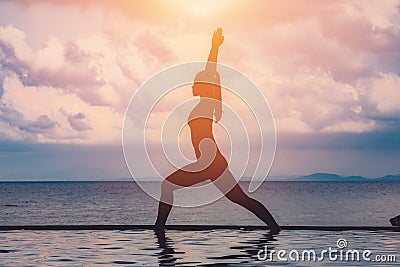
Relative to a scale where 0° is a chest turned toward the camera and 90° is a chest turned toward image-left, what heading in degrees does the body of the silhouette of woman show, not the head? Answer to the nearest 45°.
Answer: approximately 90°
